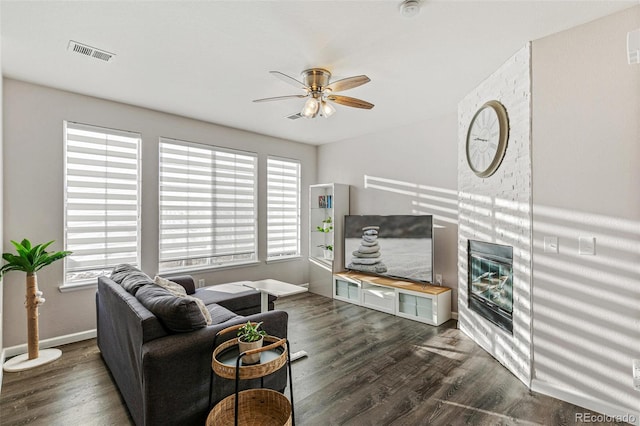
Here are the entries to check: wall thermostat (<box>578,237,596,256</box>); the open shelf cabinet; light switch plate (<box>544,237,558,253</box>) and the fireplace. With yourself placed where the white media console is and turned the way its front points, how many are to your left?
3

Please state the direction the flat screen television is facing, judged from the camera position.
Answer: facing the viewer and to the left of the viewer

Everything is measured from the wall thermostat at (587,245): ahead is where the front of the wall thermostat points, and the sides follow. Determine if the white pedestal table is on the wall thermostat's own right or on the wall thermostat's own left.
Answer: on the wall thermostat's own right

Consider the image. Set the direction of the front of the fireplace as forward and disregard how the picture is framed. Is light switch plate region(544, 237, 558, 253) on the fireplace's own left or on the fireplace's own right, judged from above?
on the fireplace's own left

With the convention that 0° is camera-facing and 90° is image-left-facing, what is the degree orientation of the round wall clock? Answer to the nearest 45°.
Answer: approximately 45°

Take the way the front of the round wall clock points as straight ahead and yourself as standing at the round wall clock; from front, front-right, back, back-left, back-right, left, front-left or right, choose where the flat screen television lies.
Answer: right
